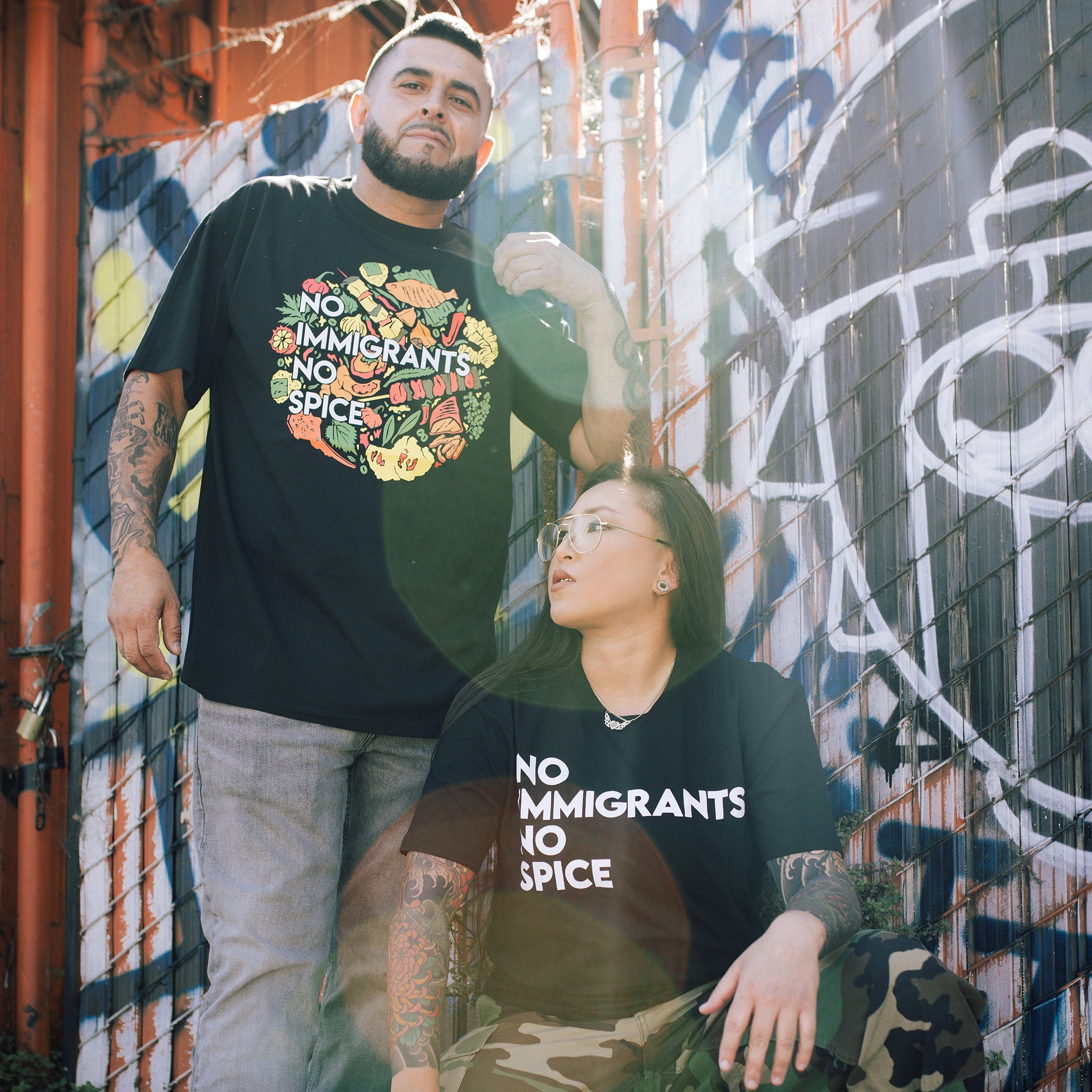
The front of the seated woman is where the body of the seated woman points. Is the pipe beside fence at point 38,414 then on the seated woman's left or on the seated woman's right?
on the seated woman's right

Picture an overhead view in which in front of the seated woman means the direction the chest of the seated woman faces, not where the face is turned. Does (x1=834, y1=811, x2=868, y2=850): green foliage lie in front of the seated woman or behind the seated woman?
behind

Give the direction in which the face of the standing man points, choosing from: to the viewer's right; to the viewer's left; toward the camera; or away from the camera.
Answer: toward the camera

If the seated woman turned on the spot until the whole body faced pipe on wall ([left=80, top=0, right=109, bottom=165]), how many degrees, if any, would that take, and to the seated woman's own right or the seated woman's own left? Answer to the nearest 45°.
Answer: approximately 135° to the seated woman's own right

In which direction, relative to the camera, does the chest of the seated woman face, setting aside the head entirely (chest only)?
toward the camera

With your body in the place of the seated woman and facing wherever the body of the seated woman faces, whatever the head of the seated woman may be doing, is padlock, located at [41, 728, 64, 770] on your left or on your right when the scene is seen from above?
on your right

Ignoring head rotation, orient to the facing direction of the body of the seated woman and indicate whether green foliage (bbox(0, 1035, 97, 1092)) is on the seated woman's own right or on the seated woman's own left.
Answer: on the seated woman's own right

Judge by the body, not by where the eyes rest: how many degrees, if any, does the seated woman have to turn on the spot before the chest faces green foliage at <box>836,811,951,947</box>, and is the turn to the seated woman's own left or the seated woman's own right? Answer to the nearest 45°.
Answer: approximately 135° to the seated woman's own left

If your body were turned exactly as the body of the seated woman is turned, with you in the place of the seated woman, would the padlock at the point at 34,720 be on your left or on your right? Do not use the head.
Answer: on your right
